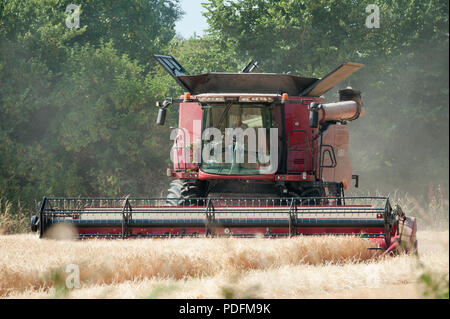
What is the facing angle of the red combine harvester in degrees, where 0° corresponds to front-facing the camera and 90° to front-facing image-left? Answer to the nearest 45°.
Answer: approximately 0°
